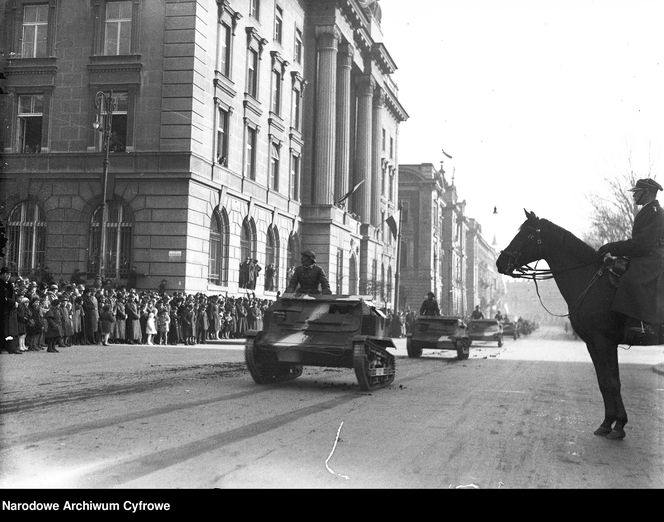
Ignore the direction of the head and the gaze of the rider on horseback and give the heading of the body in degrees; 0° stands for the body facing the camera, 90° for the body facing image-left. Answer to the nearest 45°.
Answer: approximately 90°

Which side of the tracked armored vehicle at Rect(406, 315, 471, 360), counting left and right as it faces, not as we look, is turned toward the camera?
front

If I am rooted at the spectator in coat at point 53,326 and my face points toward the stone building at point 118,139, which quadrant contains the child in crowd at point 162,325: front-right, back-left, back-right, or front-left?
front-right

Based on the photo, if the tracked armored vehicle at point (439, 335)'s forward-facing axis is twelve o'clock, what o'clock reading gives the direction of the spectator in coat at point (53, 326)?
The spectator in coat is roughly at 2 o'clock from the tracked armored vehicle.

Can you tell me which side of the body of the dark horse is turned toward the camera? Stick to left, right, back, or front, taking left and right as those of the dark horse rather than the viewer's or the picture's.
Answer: left

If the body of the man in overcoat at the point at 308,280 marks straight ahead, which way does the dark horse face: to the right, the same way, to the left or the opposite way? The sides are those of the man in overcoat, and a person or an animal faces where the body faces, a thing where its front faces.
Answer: to the right

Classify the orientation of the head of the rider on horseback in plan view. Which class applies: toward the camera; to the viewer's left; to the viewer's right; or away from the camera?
to the viewer's left

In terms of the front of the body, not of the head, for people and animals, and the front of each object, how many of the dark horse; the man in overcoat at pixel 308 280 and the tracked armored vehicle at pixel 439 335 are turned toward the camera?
2

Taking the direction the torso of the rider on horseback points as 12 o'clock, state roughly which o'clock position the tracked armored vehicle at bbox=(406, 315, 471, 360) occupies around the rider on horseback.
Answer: The tracked armored vehicle is roughly at 2 o'clock from the rider on horseback.

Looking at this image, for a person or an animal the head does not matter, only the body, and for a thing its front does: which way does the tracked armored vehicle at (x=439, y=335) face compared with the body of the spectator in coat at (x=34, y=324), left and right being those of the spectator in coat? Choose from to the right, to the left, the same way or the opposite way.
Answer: to the right

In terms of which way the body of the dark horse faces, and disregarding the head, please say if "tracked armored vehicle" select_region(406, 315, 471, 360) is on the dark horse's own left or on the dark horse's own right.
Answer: on the dark horse's own right

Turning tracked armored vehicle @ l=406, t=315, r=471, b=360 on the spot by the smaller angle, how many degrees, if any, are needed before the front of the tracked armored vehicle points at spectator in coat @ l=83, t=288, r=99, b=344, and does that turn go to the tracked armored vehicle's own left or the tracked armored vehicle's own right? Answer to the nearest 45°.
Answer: approximately 90° to the tracked armored vehicle's own right

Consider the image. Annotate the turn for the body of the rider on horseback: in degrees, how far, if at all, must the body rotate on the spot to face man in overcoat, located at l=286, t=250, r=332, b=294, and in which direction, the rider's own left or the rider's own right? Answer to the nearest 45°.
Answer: approximately 45° to the rider's own right
